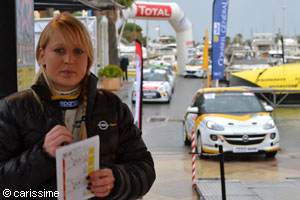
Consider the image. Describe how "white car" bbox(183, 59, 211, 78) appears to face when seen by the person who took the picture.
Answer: facing the viewer and to the left of the viewer

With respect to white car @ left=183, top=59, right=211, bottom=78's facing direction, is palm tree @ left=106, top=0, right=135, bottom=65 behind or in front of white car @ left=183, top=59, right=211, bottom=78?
in front

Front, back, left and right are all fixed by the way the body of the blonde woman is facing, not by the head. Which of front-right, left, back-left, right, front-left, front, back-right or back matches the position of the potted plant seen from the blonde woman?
back

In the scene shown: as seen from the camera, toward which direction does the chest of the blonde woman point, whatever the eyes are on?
toward the camera

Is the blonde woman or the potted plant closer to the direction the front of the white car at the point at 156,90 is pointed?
the blonde woman

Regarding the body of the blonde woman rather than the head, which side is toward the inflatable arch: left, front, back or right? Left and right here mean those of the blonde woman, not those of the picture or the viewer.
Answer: back

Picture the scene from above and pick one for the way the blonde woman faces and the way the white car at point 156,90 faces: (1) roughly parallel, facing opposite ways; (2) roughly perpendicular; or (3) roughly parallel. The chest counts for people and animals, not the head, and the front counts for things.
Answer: roughly parallel

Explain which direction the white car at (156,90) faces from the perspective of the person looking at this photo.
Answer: facing the viewer

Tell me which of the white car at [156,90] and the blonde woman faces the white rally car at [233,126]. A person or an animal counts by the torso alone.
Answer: the white car

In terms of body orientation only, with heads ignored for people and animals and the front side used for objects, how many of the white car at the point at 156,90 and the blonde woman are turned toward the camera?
2

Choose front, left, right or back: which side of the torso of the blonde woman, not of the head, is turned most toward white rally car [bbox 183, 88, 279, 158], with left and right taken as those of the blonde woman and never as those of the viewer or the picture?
back

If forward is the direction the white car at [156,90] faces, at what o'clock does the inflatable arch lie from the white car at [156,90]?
The inflatable arch is roughly at 6 o'clock from the white car.

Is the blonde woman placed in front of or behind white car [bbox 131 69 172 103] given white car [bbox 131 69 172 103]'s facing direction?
in front

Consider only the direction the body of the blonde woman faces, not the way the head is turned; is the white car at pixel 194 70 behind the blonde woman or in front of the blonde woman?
behind
